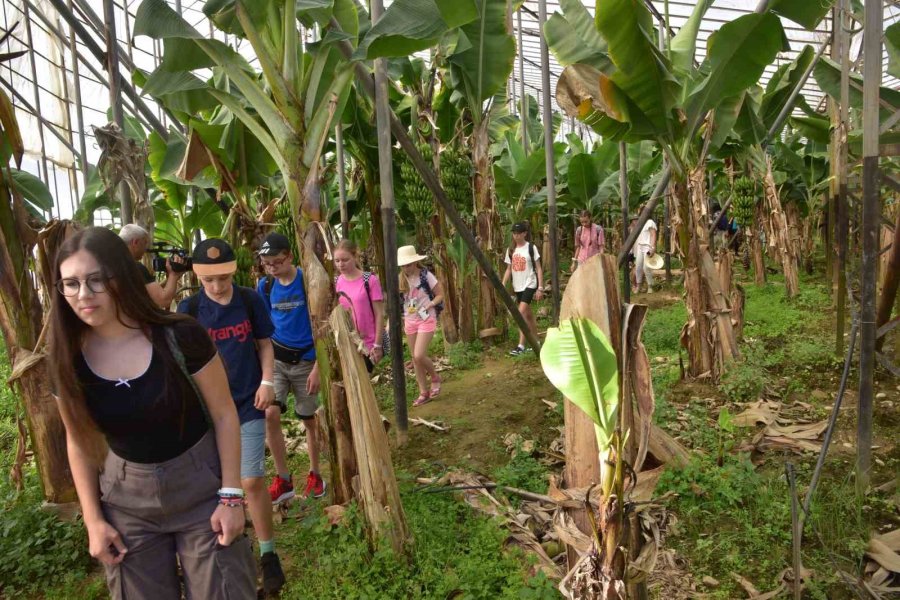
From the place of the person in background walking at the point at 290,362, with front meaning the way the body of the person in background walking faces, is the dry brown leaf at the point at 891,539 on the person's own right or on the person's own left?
on the person's own left

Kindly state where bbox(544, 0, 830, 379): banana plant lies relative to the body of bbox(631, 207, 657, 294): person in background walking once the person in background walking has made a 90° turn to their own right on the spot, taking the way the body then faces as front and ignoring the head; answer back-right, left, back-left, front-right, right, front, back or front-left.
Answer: back-left

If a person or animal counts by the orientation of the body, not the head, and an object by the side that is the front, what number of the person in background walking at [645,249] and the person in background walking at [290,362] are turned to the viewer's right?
0

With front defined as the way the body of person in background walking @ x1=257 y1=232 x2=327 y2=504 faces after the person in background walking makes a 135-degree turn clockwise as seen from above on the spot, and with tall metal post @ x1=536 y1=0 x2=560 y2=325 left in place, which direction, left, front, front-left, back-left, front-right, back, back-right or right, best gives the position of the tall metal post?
right

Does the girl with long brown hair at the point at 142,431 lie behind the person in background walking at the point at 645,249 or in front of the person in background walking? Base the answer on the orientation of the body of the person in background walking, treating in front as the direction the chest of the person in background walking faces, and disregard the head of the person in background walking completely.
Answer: in front

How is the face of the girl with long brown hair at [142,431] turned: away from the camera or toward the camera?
toward the camera

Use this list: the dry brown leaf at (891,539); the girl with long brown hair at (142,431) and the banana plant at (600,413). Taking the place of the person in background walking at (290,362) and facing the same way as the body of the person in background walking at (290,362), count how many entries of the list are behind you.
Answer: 0

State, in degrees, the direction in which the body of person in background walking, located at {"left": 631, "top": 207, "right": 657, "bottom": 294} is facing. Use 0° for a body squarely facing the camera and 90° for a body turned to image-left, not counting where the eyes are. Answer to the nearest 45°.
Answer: approximately 45°

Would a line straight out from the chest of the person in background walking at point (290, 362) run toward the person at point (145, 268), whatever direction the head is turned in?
no

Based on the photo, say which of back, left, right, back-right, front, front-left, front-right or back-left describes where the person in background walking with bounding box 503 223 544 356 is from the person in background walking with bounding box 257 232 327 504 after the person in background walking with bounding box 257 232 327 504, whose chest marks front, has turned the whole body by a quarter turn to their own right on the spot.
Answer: back-right

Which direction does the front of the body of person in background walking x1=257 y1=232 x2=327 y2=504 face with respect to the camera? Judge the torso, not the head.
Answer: toward the camera

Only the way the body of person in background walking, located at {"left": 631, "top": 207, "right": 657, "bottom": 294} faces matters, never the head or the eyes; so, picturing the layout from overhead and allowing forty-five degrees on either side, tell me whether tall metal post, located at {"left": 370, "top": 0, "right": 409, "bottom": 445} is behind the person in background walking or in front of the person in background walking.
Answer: in front

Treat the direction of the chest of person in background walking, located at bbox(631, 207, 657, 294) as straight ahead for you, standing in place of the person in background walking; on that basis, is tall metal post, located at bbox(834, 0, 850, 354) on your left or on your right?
on your left

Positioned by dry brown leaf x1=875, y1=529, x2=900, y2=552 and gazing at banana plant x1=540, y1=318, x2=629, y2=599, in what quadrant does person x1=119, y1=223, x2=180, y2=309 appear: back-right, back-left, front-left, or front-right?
front-right

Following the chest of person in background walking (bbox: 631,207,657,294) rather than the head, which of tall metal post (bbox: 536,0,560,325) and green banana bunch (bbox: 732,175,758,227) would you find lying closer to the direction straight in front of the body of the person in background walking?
the tall metal post

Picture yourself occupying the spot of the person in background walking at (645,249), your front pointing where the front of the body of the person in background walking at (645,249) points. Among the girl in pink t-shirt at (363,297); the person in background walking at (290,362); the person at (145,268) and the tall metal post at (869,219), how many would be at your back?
0

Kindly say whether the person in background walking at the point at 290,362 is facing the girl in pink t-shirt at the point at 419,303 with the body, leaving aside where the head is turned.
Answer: no
